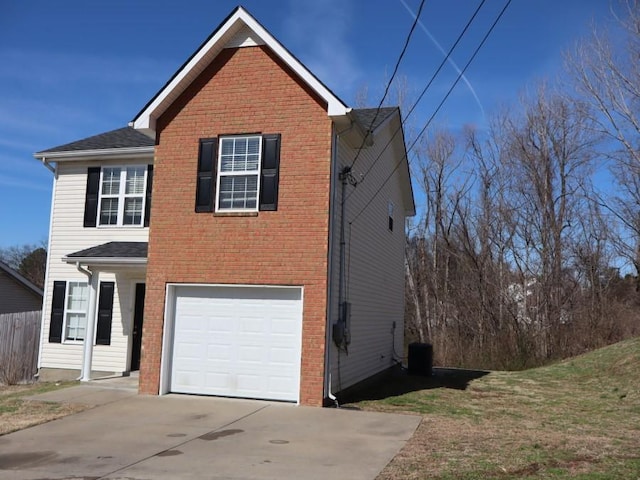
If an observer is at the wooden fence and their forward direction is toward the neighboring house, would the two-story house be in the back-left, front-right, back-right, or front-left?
back-right

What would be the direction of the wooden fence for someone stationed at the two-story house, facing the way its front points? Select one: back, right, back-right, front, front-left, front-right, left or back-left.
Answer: back-right

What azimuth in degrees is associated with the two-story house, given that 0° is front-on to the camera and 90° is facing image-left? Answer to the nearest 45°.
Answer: approximately 0°

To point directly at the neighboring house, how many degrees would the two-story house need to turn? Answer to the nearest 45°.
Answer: approximately 135° to its right
